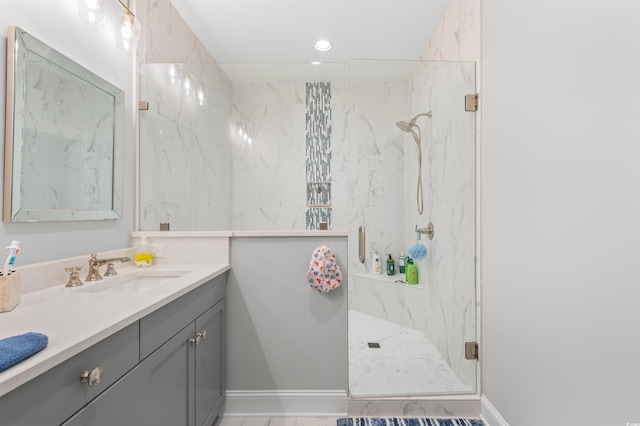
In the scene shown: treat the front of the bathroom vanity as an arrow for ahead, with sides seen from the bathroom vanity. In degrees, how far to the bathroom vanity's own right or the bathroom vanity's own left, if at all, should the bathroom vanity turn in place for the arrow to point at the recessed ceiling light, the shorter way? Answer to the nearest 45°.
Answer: approximately 90° to the bathroom vanity's own left

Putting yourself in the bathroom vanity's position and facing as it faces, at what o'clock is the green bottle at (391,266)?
The green bottle is roughly at 10 o'clock from the bathroom vanity.

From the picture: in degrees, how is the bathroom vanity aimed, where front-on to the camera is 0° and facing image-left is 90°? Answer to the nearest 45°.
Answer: approximately 315°

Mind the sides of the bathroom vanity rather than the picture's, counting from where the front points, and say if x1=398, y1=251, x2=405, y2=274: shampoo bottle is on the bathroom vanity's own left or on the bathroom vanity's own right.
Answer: on the bathroom vanity's own left

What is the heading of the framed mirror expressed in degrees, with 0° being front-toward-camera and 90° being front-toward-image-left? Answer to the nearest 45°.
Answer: approximately 315°

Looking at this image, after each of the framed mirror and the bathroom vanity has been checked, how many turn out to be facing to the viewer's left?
0
